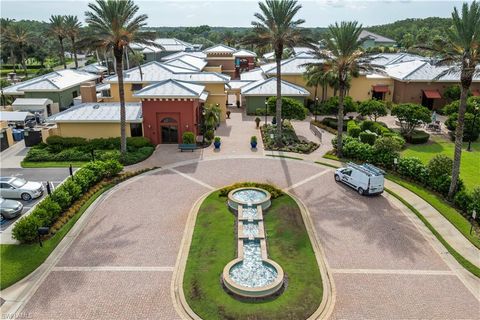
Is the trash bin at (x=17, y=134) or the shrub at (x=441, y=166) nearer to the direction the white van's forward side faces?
the trash bin

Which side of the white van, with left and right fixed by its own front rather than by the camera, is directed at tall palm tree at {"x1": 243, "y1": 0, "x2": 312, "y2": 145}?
front

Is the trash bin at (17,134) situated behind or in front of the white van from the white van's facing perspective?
in front

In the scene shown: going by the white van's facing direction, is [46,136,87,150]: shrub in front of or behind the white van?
in front

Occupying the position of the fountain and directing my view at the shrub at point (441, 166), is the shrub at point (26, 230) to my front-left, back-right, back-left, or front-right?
back-left

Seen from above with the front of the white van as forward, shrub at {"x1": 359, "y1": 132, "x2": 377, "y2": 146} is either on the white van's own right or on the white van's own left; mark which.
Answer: on the white van's own right

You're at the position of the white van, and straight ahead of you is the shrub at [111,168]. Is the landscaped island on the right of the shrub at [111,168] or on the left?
left

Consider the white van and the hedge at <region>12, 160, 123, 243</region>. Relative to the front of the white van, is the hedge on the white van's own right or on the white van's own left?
on the white van's own left

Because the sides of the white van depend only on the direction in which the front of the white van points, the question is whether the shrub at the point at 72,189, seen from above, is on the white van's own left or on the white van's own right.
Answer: on the white van's own left

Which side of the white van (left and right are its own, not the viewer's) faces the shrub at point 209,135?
front
